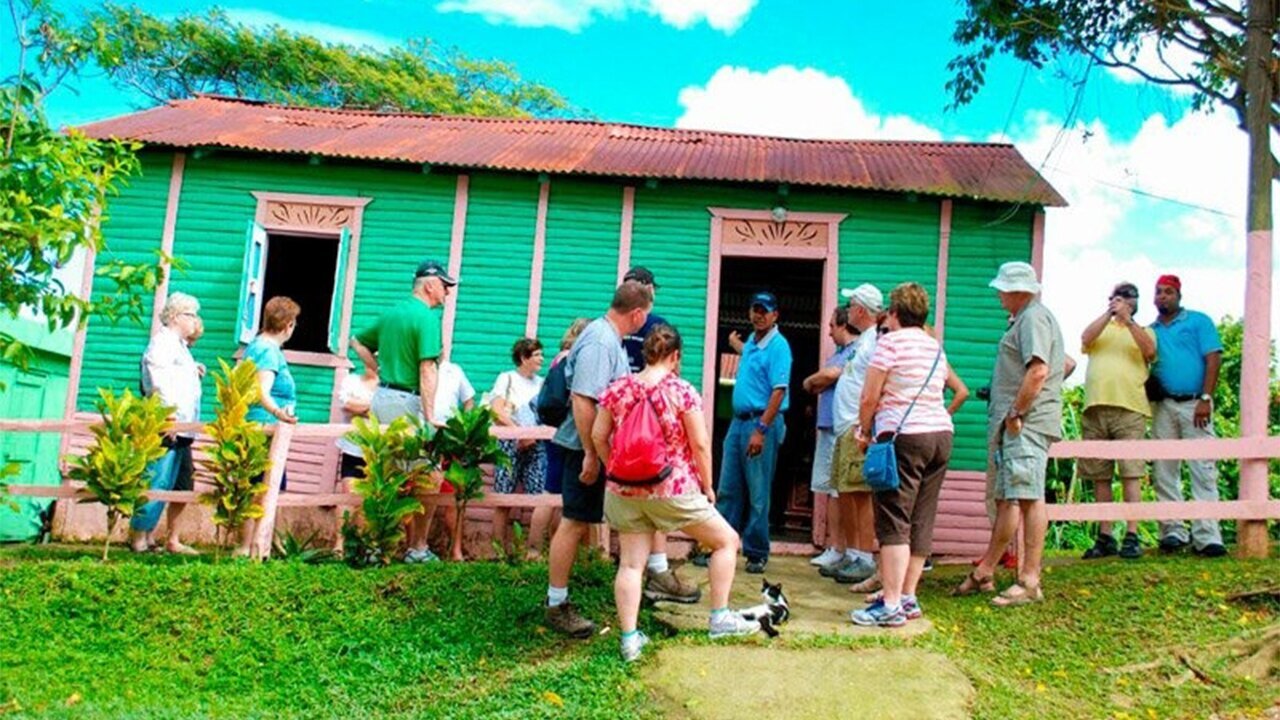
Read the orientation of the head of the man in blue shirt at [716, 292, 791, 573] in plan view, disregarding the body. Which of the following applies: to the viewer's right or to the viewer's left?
to the viewer's left

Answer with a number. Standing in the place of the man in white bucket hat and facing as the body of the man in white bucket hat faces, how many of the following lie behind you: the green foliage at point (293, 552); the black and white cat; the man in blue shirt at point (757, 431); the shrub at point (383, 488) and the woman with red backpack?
0

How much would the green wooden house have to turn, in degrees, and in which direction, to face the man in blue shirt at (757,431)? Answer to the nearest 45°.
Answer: approximately 45° to its left

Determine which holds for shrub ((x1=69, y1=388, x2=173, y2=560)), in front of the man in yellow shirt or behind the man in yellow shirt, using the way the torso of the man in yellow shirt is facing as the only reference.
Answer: in front

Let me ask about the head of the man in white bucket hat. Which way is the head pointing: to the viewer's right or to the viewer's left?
to the viewer's left

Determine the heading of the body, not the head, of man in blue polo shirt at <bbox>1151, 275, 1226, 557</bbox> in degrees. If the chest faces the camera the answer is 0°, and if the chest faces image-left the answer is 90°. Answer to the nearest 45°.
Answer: approximately 45°

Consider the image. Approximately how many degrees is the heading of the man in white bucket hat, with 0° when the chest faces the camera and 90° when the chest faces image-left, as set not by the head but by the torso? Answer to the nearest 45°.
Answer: approximately 90°

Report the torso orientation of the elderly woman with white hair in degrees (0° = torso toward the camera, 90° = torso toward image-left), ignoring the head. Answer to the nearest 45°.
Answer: approximately 270°

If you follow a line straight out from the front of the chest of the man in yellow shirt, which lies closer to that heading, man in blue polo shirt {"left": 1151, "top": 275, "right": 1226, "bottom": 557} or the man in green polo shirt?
the man in green polo shirt

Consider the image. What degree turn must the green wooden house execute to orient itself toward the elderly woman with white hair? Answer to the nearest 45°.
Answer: approximately 45° to its right

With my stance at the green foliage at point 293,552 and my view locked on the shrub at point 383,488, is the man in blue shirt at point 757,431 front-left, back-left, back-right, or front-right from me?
front-left

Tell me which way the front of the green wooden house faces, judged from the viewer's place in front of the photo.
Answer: facing the viewer

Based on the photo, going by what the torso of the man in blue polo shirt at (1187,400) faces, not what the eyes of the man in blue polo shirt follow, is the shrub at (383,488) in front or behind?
in front
